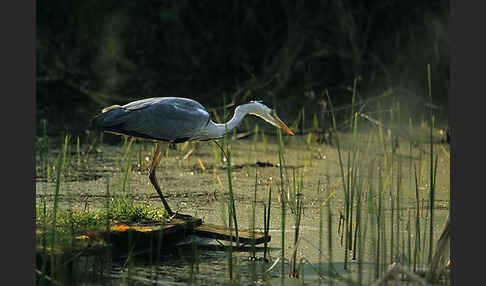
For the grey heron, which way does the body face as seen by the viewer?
to the viewer's right
